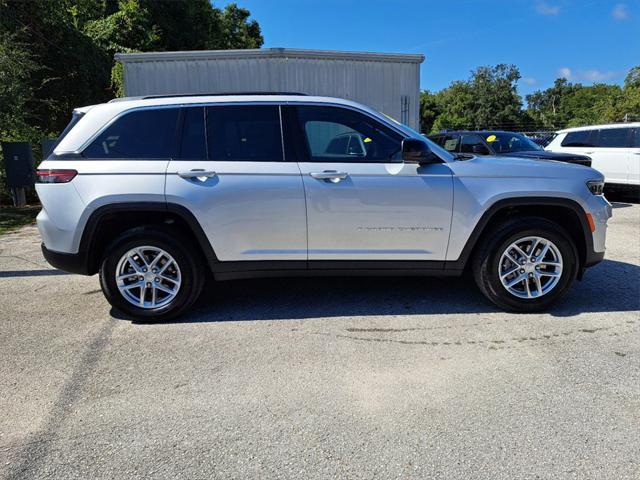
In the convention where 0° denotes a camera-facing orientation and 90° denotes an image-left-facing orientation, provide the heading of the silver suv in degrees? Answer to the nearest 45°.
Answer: approximately 270°

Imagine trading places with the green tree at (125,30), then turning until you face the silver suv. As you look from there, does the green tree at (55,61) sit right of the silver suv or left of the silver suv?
right

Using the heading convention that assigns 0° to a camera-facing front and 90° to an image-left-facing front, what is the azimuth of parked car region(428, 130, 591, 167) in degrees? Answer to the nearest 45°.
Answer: approximately 315°

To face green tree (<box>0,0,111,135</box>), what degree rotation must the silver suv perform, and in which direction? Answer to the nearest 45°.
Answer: approximately 135° to its left

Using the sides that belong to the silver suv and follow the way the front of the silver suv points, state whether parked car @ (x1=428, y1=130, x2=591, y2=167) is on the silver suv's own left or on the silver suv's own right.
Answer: on the silver suv's own left

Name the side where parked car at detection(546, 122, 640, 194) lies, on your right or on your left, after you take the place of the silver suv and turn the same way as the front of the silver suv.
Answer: on your left

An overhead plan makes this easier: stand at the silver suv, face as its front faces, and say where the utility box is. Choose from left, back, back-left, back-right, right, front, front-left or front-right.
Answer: back-left

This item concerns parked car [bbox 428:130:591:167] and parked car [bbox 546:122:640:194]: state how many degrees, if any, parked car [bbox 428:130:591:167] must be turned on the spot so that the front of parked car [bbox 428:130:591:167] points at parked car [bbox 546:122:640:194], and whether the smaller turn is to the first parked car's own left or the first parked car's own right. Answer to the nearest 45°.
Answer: approximately 90° to the first parked car's own left

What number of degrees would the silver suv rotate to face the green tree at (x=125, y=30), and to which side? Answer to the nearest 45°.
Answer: approximately 135° to its left
